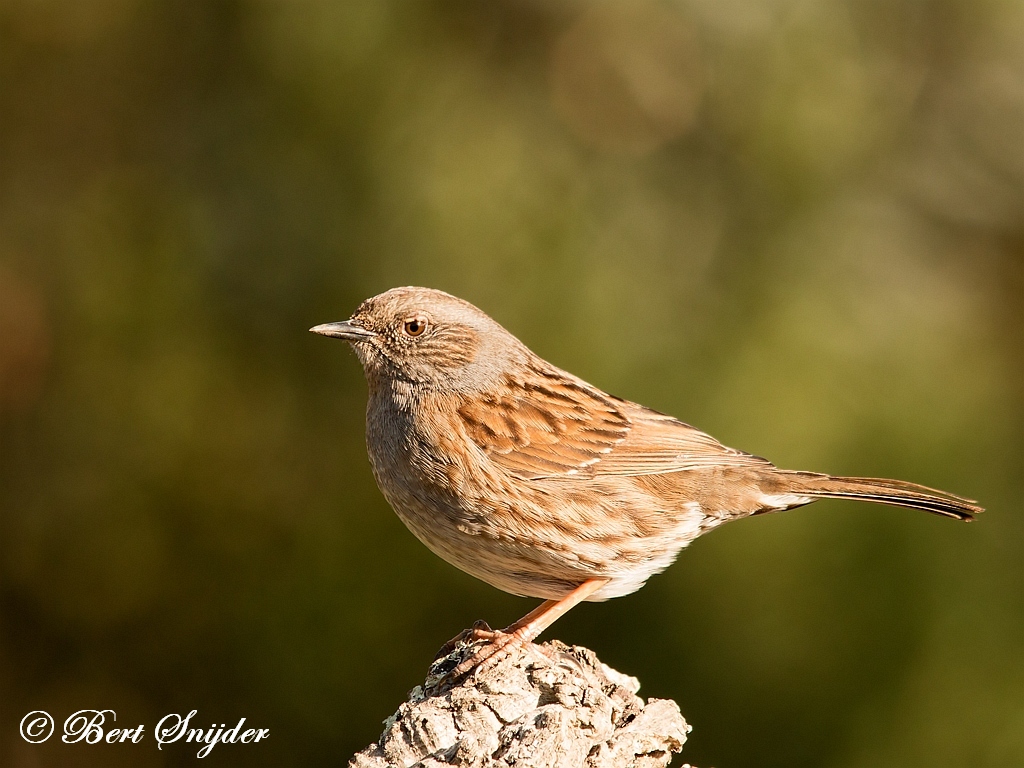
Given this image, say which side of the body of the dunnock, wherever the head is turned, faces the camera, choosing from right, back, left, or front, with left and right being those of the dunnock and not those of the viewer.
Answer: left
